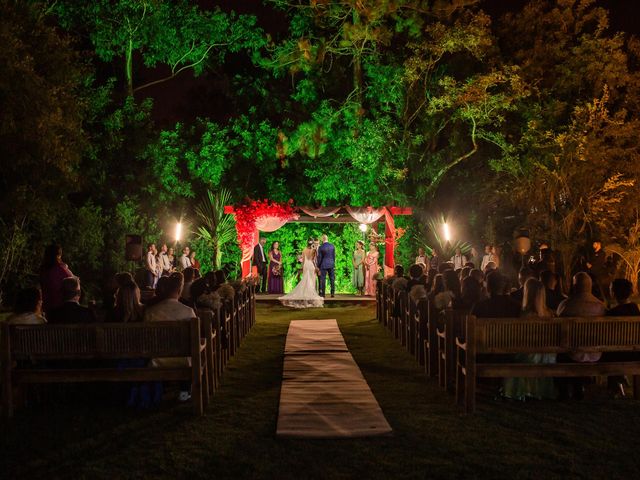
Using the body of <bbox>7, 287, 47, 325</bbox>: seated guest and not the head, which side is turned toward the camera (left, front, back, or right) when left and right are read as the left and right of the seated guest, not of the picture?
back

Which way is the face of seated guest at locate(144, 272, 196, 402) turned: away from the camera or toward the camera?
away from the camera

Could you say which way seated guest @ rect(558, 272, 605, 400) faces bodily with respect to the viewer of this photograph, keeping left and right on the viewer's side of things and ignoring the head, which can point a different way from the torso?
facing away from the viewer

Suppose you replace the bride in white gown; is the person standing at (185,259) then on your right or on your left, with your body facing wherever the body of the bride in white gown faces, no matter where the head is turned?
on your left

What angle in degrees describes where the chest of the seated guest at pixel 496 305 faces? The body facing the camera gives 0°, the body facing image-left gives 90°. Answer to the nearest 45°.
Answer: approximately 180°

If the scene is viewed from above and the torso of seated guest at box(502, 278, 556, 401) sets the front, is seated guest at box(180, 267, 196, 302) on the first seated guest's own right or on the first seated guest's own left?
on the first seated guest's own left

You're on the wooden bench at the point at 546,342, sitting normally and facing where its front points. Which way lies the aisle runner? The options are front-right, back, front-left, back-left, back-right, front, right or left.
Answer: left

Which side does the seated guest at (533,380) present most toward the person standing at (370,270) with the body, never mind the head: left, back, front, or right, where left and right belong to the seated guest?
front

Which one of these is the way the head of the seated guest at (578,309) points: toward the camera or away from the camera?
away from the camera

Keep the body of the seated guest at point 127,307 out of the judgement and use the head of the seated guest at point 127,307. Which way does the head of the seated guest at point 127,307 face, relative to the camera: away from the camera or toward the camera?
away from the camera

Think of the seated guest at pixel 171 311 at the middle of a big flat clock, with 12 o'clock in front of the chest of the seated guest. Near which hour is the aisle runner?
The aisle runner is roughly at 3 o'clock from the seated guest.

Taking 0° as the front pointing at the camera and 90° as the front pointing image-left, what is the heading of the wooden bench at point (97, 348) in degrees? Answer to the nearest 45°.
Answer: approximately 180°

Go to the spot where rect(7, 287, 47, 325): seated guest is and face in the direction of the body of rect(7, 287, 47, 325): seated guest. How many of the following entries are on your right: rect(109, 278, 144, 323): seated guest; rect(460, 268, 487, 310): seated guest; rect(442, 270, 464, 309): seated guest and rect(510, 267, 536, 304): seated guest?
4

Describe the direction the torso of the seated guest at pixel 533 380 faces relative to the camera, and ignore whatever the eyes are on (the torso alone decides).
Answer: away from the camera
